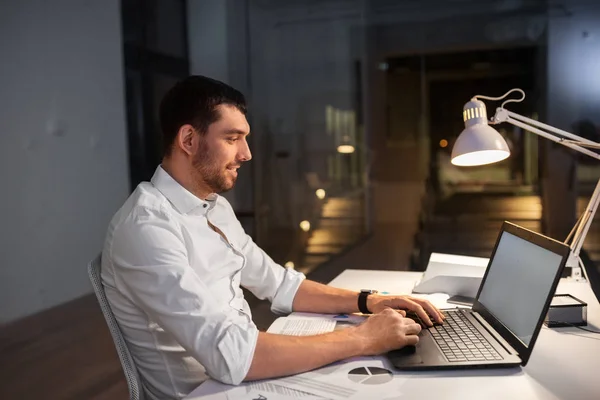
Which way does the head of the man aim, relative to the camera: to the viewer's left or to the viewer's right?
to the viewer's right

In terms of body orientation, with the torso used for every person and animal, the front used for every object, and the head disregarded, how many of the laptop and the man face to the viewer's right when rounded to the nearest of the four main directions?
1

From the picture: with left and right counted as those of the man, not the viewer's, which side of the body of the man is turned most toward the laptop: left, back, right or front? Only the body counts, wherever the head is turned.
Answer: front

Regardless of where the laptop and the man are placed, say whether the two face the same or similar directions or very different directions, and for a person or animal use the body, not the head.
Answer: very different directions

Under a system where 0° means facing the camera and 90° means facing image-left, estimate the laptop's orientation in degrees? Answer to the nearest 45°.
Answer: approximately 45°

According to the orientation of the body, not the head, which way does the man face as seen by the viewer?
to the viewer's right

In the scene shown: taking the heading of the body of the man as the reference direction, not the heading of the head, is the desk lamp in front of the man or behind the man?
in front
